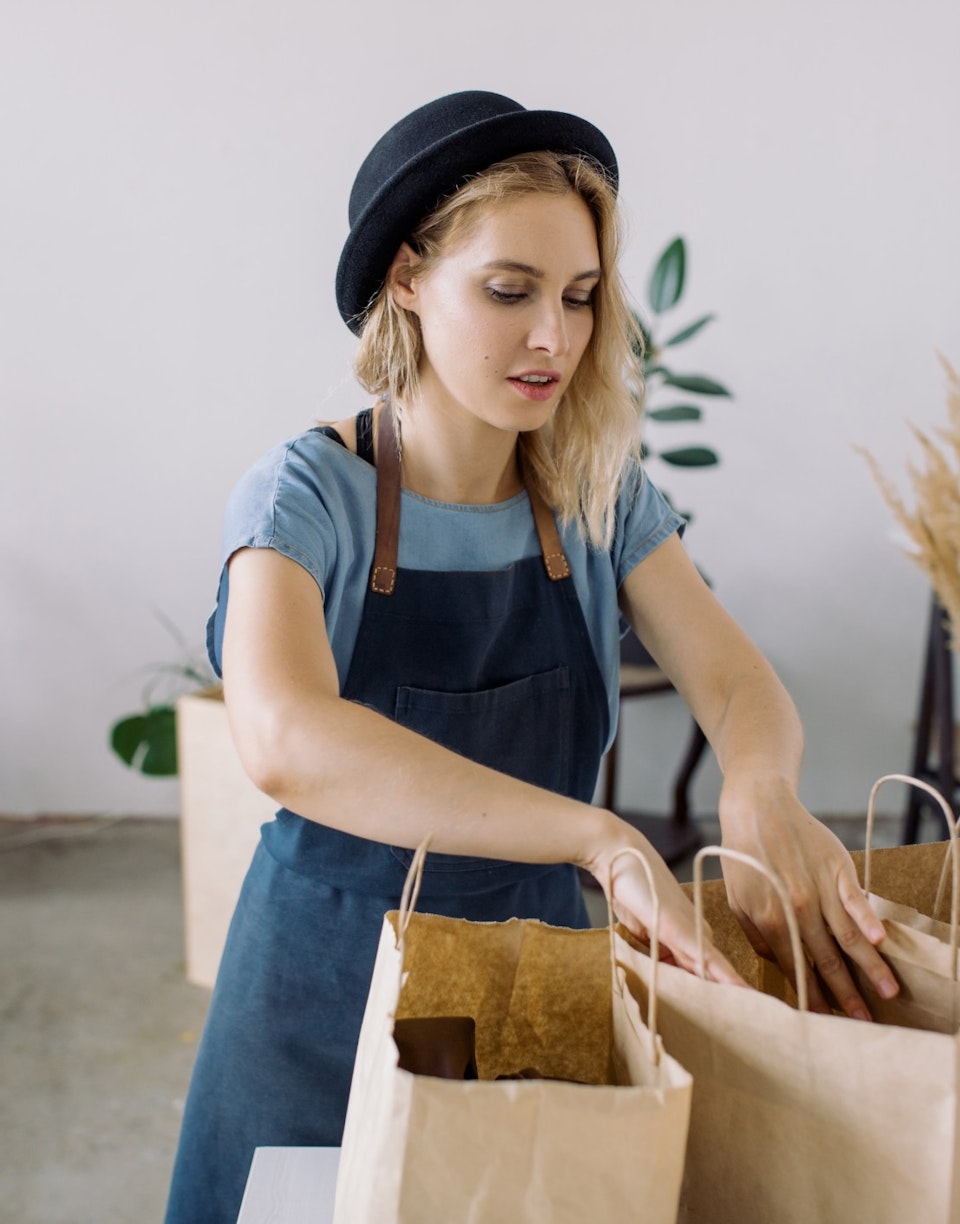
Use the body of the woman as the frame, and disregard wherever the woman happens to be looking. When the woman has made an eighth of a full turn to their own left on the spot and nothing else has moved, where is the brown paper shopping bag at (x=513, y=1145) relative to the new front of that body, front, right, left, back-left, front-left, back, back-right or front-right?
right

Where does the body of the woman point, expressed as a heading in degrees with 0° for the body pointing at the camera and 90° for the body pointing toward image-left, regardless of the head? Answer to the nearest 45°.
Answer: approximately 315°

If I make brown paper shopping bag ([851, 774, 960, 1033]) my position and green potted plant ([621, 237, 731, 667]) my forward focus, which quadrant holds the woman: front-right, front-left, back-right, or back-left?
front-left

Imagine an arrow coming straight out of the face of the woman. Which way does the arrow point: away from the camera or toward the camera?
toward the camera

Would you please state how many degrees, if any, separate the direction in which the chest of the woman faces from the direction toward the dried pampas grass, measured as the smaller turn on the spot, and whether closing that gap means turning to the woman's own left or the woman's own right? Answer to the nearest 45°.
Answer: approximately 90° to the woman's own left

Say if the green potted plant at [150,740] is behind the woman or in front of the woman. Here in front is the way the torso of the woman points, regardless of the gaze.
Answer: behind

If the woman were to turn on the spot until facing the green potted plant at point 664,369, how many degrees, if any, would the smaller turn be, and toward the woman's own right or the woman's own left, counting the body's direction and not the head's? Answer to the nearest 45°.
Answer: approximately 135° to the woman's own left
